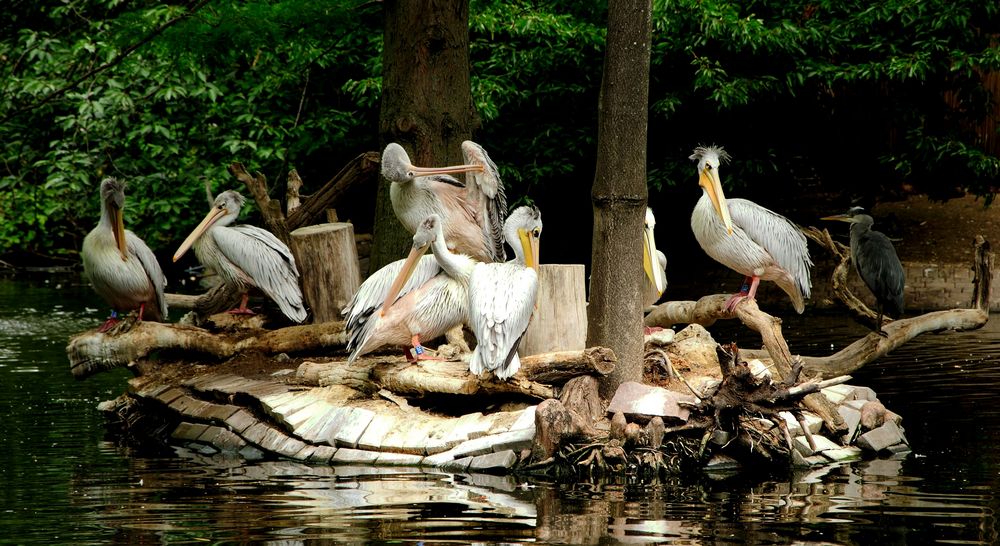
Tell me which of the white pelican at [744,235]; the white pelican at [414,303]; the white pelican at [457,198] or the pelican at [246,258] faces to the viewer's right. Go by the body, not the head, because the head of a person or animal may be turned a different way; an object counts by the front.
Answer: the white pelican at [414,303]

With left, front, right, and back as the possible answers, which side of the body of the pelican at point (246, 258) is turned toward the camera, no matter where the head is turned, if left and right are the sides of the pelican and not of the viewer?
left

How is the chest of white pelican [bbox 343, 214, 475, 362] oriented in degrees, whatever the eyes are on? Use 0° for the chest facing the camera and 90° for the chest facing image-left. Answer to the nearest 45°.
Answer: approximately 270°

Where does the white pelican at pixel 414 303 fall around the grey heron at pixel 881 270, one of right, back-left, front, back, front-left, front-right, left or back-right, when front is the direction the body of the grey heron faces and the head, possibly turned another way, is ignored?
front-left

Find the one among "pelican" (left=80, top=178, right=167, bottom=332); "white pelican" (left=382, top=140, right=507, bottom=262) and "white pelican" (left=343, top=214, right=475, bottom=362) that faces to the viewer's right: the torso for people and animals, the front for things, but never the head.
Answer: "white pelican" (left=343, top=214, right=475, bottom=362)

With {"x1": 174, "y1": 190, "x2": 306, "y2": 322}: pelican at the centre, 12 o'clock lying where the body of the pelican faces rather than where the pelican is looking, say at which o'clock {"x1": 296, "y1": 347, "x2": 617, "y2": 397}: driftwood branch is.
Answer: The driftwood branch is roughly at 8 o'clock from the pelican.

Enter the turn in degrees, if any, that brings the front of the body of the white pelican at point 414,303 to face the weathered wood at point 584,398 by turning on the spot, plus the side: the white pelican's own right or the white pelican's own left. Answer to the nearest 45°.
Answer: approximately 45° to the white pelican's own right

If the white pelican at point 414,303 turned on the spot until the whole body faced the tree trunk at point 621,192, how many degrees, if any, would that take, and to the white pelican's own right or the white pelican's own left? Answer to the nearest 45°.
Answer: approximately 45° to the white pelican's own right

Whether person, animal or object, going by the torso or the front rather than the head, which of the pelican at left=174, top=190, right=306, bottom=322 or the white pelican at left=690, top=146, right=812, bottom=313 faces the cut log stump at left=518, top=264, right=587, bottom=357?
the white pelican

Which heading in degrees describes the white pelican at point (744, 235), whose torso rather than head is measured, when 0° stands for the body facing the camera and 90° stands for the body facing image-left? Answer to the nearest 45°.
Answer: approximately 45°
